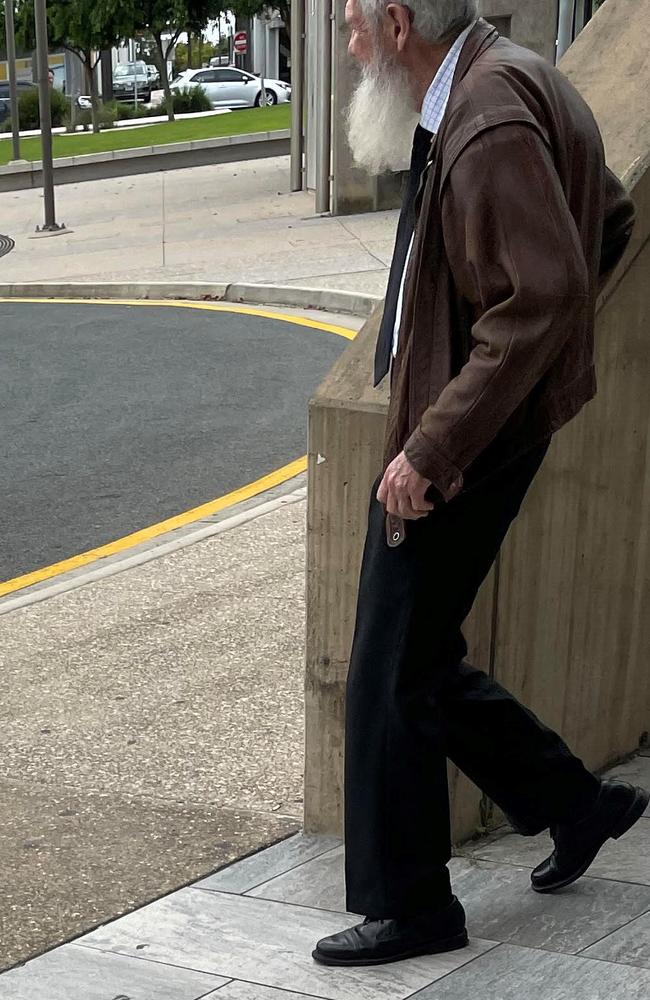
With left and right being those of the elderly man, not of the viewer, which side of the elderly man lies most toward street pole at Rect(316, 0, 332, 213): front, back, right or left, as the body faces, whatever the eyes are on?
right

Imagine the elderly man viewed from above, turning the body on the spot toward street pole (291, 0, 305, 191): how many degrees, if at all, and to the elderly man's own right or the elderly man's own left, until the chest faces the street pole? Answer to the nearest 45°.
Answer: approximately 90° to the elderly man's own right

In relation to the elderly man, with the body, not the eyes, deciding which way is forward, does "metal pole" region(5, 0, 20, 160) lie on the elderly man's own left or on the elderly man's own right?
on the elderly man's own right

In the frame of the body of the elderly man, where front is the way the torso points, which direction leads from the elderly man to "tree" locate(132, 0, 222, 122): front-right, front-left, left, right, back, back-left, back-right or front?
right

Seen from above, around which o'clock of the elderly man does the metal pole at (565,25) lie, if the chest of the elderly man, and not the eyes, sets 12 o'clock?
The metal pole is roughly at 3 o'clock from the elderly man.

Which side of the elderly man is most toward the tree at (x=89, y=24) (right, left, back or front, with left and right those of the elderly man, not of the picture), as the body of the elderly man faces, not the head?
right

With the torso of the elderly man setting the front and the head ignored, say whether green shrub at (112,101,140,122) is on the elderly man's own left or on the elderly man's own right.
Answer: on the elderly man's own right

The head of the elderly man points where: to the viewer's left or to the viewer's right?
to the viewer's left

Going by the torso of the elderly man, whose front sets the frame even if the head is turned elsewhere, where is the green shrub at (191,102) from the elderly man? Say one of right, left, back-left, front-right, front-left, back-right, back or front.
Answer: right

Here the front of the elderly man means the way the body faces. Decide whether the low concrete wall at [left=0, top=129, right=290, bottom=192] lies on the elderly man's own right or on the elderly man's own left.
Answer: on the elderly man's own right

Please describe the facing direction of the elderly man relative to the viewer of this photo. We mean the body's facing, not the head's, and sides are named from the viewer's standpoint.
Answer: facing to the left of the viewer
